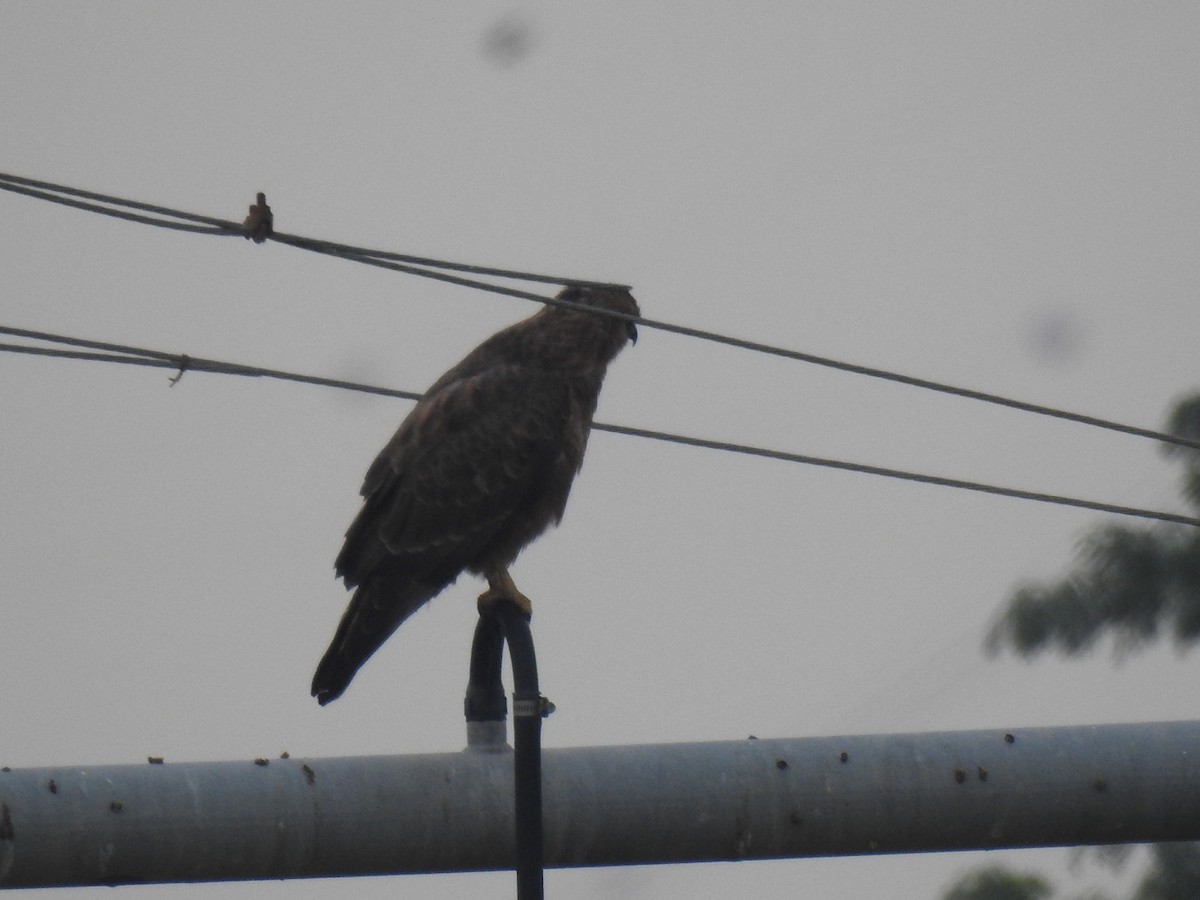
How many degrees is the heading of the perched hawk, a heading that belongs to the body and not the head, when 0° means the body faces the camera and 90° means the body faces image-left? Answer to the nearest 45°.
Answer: approximately 270°
